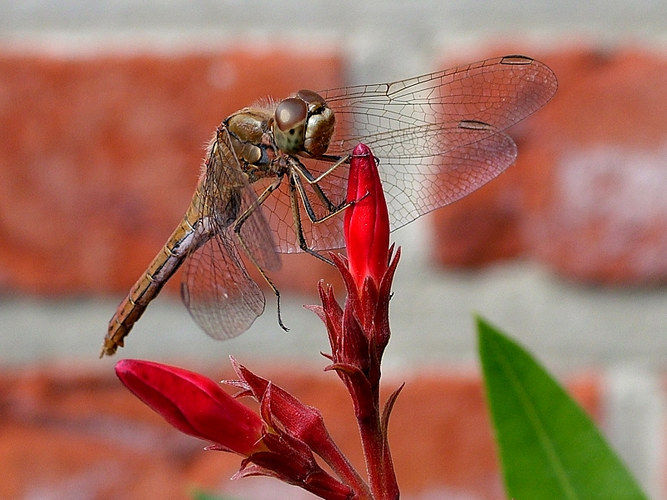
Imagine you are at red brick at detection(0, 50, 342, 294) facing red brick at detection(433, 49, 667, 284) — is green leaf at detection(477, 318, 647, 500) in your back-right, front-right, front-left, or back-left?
front-right

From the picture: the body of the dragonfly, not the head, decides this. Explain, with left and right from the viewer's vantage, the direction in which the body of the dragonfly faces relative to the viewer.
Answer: facing the viewer and to the right of the viewer
